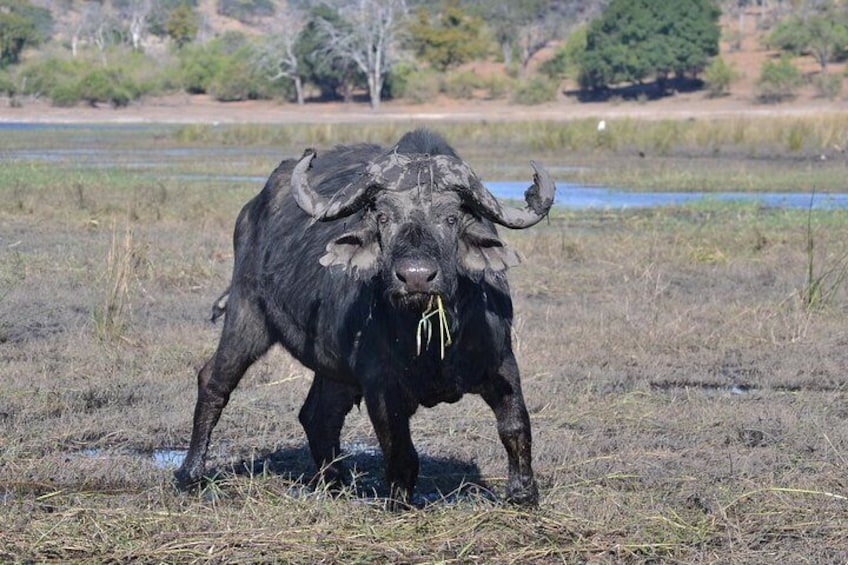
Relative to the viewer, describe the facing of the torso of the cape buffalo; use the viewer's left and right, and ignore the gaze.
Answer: facing the viewer and to the right of the viewer

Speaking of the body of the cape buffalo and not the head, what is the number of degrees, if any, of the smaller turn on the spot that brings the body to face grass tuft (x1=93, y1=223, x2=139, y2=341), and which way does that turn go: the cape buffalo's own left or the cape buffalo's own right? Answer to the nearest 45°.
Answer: approximately 180°
